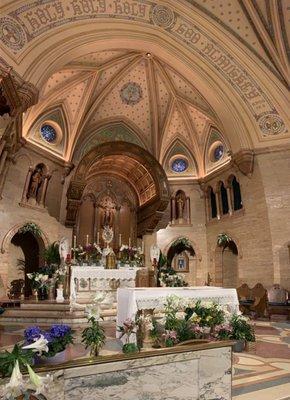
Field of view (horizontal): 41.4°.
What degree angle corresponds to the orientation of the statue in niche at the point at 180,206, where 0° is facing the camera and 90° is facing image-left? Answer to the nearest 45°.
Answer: approximately 0°

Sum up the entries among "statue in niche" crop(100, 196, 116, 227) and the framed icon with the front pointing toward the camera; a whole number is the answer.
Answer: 2

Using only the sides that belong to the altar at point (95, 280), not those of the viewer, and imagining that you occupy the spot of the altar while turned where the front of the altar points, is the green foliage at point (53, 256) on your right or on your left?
on your right

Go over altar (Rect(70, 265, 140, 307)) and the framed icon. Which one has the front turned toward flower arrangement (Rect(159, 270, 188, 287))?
the framed icon

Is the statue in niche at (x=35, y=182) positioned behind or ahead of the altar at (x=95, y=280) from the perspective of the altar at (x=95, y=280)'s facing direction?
behind

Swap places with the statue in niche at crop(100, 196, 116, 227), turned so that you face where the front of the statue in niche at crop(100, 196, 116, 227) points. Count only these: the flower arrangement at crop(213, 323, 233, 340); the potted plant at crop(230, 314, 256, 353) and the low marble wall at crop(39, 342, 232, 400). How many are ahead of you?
3
